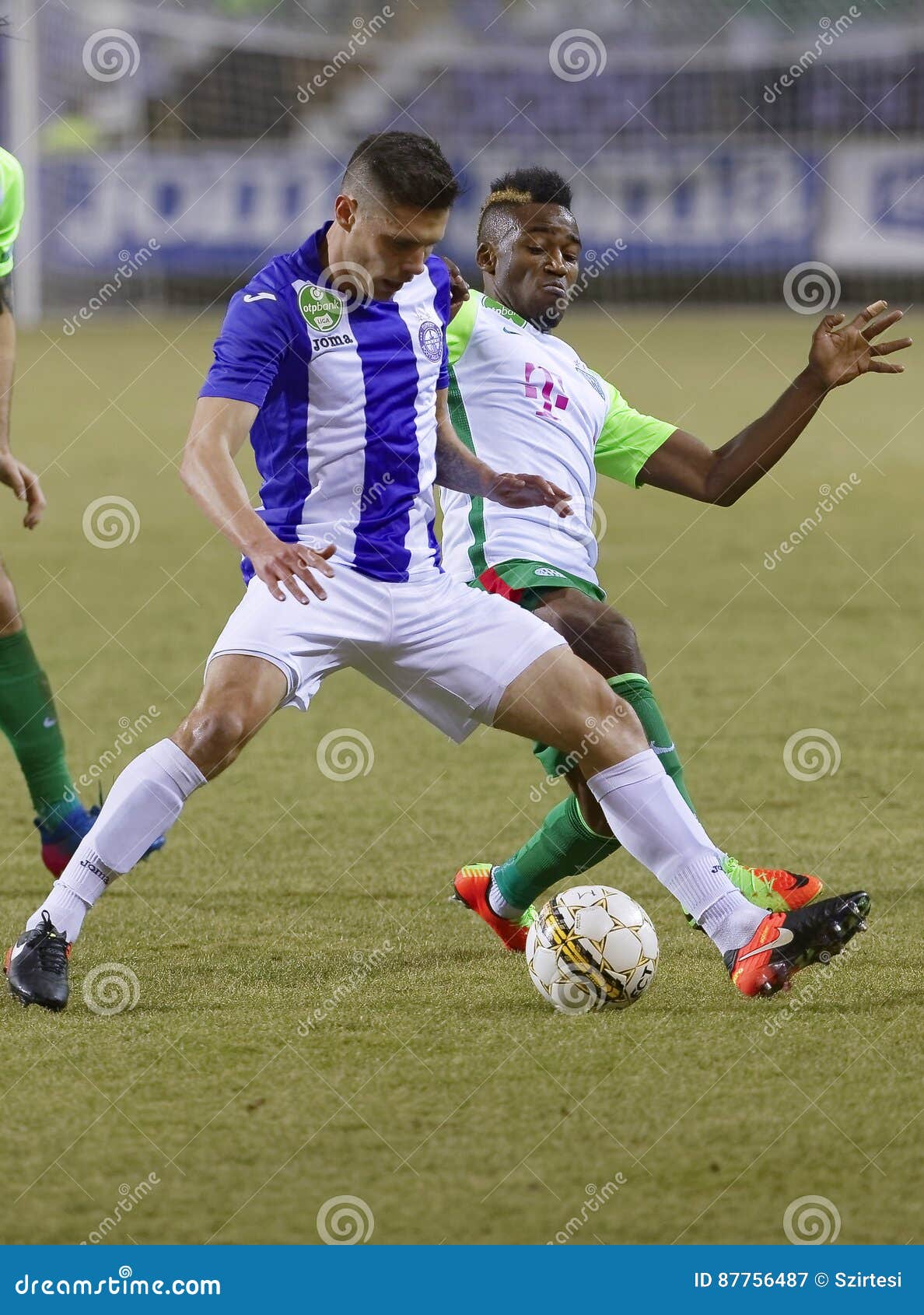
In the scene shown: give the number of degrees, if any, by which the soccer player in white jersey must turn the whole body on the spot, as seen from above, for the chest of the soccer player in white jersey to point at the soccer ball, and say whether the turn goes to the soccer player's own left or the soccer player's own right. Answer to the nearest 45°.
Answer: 0° — they already face it

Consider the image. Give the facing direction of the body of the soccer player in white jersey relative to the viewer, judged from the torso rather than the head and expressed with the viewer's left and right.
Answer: facing the viewer and to the right of the viewer

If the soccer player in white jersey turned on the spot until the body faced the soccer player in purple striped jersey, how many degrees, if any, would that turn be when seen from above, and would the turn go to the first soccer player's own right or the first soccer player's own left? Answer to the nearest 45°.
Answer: approximately 45° to the first soccer player's own right

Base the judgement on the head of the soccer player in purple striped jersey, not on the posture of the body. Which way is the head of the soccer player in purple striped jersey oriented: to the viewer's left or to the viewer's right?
to the viewer's right

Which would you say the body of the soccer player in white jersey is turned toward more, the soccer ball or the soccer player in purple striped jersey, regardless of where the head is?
the soccer ball

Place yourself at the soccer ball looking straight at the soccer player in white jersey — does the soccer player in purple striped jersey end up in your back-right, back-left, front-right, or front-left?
front-left
